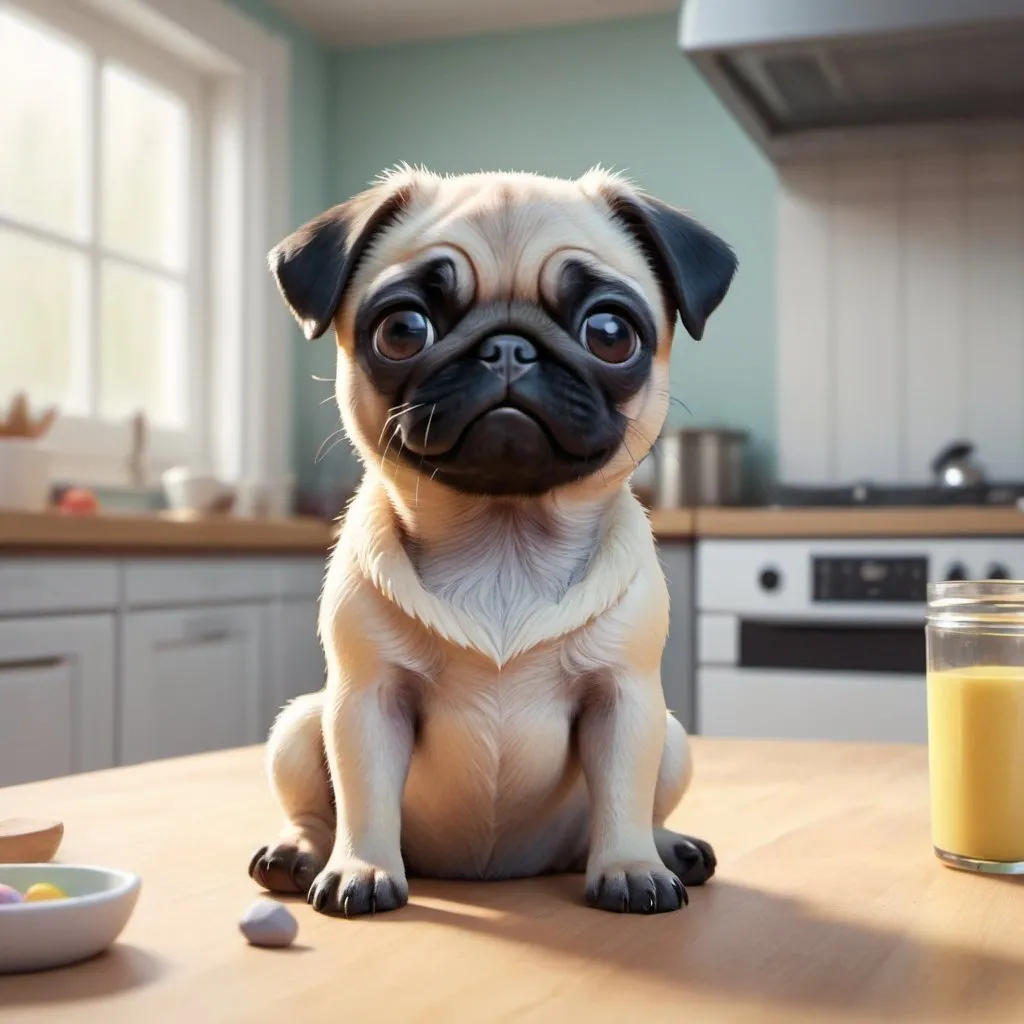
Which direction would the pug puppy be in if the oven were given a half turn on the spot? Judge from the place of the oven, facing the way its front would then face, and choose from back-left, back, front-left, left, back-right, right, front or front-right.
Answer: back

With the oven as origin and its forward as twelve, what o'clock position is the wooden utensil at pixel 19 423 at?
The wooden utensil is roughly at 2 o'clock from the oven.

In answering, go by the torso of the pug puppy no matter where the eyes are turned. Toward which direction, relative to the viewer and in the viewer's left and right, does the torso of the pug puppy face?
facing the viewer

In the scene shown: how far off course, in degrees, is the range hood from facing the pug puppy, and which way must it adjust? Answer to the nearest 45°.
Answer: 0° — it already faces it

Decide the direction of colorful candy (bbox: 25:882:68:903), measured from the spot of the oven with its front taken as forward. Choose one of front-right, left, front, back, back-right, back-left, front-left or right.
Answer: front

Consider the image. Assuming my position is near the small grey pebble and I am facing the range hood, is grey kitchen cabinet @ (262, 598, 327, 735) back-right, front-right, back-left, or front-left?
front-left

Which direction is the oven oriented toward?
toward the camera

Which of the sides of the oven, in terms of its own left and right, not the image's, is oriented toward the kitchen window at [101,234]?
right

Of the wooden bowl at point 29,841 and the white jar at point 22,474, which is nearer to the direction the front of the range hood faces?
the wooden bowl

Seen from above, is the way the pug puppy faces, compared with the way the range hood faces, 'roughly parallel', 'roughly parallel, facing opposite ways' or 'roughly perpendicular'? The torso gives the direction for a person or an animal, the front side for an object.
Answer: roughly parallel

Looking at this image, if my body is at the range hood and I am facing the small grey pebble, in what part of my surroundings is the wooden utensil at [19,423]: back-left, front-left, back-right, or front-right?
front-right

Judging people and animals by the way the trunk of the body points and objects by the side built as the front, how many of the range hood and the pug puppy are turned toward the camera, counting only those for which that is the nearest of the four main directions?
2

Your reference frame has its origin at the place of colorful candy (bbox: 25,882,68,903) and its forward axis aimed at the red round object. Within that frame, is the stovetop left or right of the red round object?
right

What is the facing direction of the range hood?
toward the camera

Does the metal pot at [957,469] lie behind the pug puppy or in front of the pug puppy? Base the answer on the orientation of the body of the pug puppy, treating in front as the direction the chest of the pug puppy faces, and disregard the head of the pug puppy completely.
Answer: behind

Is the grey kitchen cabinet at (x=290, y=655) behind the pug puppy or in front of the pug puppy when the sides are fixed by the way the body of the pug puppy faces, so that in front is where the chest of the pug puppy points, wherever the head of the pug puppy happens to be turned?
behind
